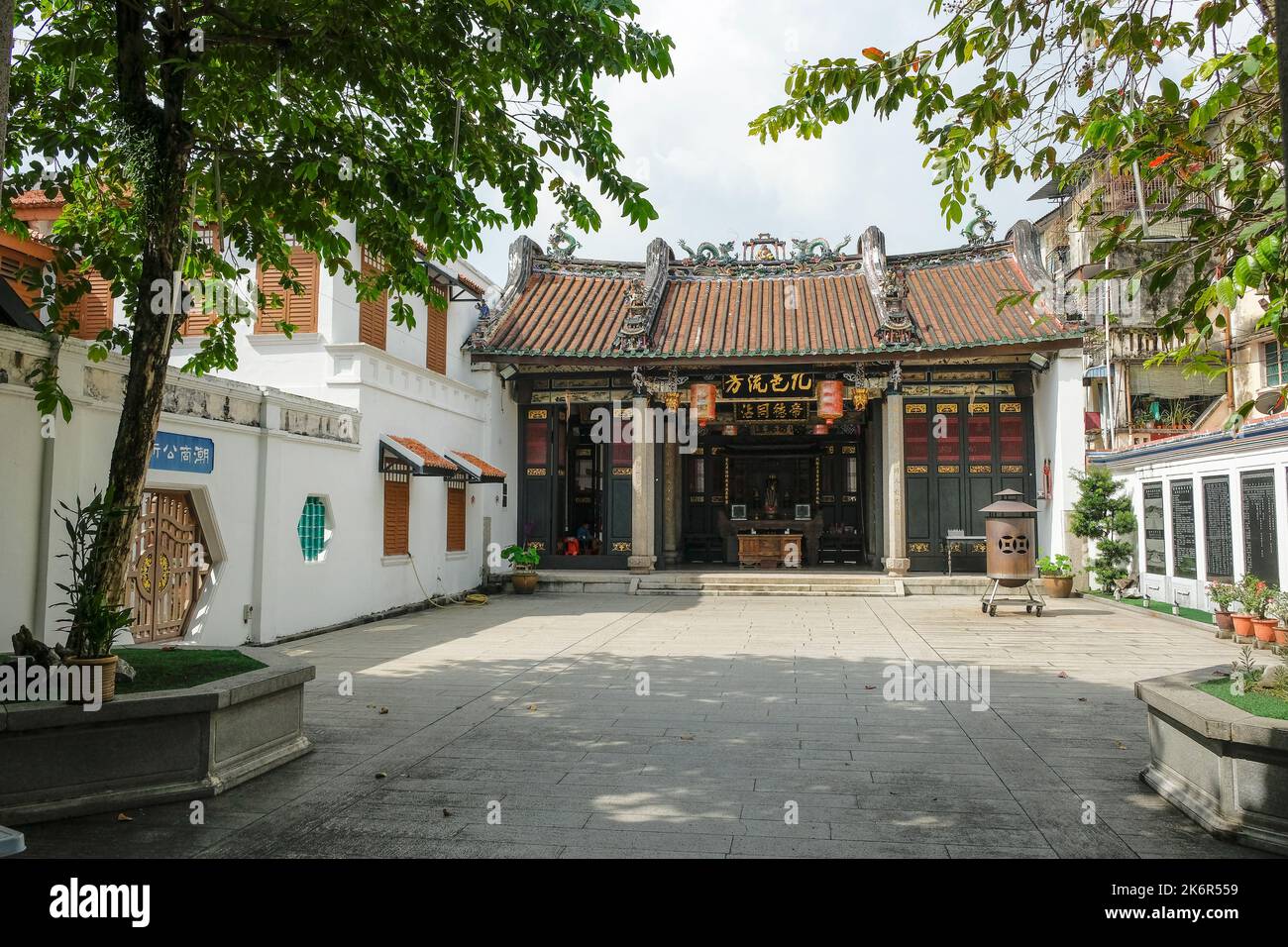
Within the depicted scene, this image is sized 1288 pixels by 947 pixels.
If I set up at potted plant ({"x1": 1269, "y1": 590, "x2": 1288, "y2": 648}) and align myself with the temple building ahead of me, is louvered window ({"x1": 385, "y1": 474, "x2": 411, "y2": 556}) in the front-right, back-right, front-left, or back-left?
front-left

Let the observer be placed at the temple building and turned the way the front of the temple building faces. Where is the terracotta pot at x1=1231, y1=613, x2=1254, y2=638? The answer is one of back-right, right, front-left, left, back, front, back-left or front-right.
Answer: front-left

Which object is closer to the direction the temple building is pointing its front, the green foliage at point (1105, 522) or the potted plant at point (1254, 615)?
the potted plant

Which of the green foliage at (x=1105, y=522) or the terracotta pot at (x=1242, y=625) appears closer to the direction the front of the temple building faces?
the terracotta pot

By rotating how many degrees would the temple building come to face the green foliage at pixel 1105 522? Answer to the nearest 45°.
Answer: approximately 45° to its left

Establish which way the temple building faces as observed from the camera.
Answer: facing the viewer

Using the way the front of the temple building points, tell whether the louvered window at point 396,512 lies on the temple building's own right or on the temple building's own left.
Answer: on the temple building's own right

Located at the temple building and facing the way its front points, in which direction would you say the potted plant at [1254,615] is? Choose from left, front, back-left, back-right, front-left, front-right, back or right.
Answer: front-left

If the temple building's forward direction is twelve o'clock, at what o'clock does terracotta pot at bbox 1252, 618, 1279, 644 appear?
The terracotta pot is roughly at 11 o'clock from the temple building.

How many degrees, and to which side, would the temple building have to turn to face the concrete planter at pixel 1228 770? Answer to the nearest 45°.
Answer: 0° — it already faces it

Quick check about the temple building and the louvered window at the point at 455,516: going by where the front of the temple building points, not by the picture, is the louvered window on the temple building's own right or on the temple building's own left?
on the temple building's own right

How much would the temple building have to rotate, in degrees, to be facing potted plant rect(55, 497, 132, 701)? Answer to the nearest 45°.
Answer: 0° — it already faces it

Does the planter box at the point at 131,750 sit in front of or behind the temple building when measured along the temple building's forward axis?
in front

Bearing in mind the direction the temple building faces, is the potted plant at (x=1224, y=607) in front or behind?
in front
